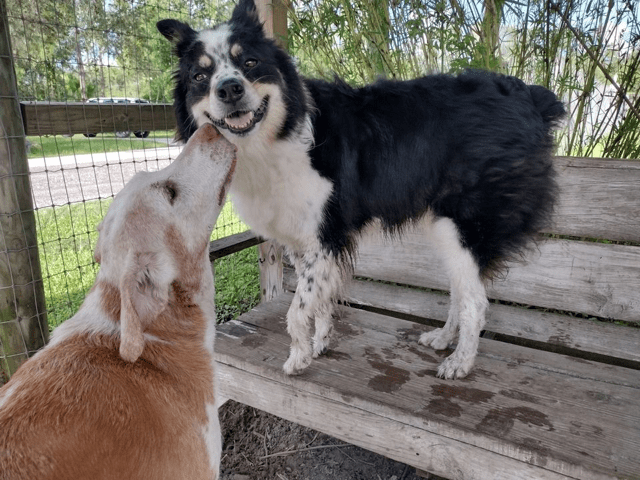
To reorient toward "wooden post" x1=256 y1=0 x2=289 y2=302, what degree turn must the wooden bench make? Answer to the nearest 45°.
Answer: approximately 90° to its right

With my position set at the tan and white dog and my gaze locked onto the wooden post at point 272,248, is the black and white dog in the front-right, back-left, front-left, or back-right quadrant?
front-right

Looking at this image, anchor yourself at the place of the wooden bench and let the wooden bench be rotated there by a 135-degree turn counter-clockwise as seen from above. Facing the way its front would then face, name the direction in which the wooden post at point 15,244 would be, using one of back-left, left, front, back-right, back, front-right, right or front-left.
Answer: back

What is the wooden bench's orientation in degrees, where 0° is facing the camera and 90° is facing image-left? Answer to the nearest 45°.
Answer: approximately 45°

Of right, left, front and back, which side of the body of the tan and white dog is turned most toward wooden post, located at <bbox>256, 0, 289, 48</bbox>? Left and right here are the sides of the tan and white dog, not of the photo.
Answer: front

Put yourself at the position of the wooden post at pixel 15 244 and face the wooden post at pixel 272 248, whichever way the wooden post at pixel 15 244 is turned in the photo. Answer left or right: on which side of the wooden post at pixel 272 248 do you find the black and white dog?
right

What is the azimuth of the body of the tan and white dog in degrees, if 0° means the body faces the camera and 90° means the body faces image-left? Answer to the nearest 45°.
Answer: approximately 225°

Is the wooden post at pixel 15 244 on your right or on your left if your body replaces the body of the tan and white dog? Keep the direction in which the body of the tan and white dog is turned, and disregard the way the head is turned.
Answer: on your left

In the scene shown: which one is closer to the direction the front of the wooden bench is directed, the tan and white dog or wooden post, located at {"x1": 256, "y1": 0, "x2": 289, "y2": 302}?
the tan and white dog

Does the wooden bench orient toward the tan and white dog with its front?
yes

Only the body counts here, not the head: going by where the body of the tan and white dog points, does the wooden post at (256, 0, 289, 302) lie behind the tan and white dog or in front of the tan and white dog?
in front

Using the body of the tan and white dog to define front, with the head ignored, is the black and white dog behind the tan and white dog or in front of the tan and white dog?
in front
